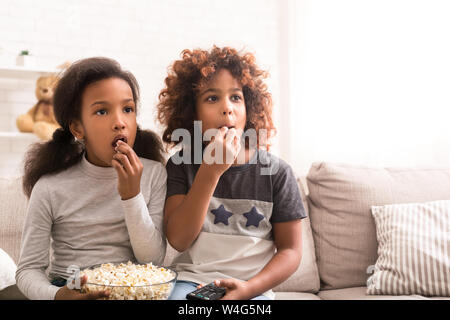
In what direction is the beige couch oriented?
toward the camera

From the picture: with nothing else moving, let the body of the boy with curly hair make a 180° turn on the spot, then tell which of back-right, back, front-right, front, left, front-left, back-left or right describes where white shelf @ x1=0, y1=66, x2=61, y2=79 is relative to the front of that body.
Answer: front-left

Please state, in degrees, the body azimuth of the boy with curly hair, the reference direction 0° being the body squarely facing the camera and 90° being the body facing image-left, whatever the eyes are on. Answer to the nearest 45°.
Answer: approximately 0°
